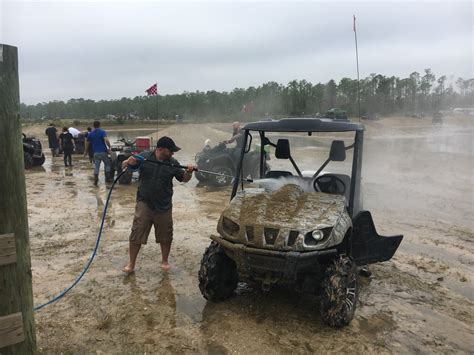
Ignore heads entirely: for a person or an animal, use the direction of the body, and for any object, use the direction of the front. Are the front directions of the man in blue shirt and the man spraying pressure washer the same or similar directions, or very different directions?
very different directions

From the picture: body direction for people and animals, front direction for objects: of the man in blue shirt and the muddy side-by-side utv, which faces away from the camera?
the man in blue shirt

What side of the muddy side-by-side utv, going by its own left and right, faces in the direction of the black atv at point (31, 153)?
right

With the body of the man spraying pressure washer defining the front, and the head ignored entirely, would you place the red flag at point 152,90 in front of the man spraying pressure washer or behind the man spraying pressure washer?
behind

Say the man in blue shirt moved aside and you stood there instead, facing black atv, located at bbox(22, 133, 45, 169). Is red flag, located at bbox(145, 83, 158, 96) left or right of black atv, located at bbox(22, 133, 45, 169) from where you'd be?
right

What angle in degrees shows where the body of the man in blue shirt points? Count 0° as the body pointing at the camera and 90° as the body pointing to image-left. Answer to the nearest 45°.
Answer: approximately 180°
